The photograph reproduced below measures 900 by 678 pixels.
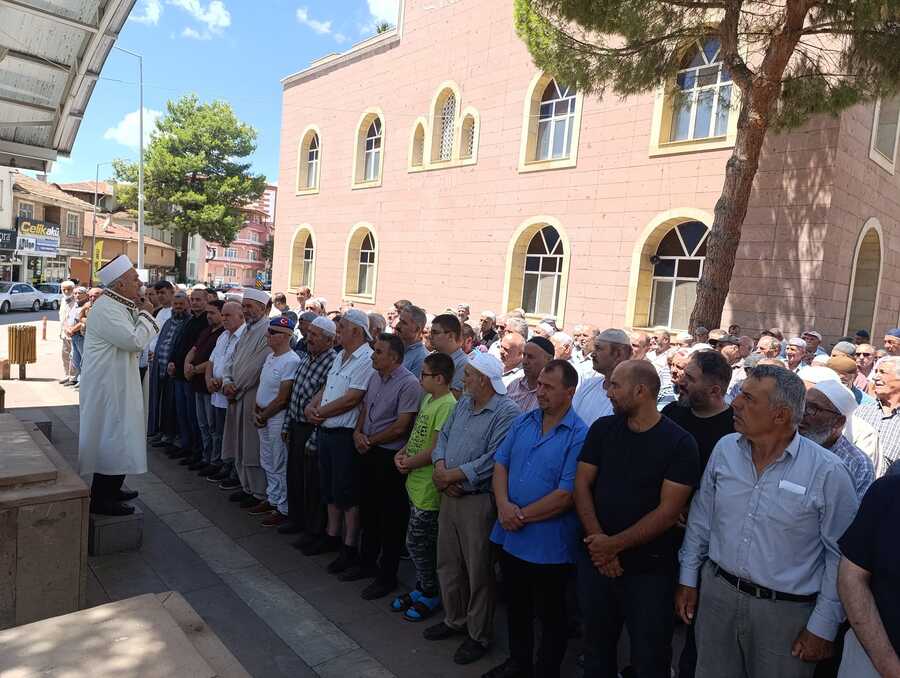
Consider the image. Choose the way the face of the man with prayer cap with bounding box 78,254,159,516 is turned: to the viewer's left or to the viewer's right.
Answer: to the viewer's right

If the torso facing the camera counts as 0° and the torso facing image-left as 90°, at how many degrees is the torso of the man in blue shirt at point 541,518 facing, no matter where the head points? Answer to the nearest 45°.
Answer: approximately 45°

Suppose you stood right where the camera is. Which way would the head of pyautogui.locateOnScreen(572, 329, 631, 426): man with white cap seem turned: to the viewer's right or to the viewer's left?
to the viewer's left

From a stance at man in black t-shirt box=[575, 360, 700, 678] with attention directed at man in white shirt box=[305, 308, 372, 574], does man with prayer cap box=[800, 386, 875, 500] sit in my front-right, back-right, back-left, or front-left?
back-right

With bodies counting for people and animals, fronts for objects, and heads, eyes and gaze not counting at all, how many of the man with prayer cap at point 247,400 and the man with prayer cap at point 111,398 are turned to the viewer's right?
1

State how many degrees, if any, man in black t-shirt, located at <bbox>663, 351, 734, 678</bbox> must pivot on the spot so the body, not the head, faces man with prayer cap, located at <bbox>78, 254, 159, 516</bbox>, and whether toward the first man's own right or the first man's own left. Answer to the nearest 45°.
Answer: approximately 45° to the first man's own right

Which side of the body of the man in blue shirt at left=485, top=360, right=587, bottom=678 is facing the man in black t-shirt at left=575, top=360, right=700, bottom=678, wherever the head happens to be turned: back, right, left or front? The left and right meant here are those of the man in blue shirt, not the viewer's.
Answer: left

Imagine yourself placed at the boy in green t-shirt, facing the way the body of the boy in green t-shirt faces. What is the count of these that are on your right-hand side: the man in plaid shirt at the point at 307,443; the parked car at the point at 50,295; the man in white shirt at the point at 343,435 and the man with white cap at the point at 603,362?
3

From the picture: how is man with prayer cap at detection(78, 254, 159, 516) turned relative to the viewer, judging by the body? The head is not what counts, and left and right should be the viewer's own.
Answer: facing to the right of the viewer

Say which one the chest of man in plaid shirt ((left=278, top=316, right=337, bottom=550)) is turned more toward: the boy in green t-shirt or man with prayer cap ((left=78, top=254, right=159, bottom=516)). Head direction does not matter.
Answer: the man with prayer cap

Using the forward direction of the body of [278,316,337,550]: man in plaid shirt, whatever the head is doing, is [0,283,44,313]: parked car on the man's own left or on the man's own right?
on the man's own right

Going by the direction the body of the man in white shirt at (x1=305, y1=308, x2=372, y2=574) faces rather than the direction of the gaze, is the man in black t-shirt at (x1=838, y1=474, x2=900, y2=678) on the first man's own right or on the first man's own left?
on the first man's own left
